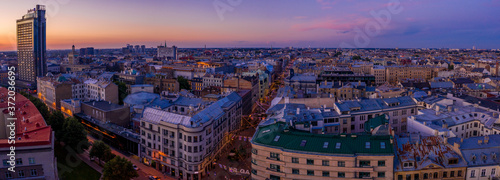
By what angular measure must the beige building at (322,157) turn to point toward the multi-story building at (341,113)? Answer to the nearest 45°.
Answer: approximately 180°

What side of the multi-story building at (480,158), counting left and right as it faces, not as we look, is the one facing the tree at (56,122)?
right

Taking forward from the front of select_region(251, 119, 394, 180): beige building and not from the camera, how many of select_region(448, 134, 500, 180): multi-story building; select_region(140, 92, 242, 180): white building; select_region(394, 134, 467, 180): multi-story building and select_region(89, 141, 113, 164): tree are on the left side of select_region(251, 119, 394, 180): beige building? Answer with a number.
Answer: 2

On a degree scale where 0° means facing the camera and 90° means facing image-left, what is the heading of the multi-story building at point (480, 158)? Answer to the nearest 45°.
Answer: approximately 0°

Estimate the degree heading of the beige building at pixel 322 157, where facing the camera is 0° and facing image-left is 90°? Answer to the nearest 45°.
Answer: approximately 0°

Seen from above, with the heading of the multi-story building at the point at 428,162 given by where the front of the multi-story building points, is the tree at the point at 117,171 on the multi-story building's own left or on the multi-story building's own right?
on the multi-story building's own right

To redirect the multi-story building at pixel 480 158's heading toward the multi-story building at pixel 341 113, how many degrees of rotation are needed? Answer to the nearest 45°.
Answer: approximately 135° to its right

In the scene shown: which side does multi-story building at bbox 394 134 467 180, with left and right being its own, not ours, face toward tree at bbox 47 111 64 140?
right

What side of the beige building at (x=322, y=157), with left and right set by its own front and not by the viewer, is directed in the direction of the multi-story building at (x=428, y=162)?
left

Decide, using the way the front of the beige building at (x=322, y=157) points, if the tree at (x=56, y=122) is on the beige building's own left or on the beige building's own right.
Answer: on the beige building's own right

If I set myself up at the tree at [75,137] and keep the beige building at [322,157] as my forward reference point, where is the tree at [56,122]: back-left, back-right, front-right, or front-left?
back-left
